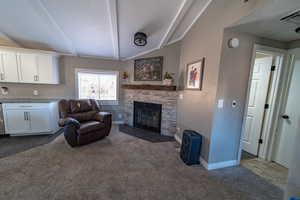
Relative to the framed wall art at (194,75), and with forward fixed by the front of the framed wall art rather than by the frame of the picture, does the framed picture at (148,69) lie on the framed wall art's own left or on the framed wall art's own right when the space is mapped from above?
on the framed wall art's own right

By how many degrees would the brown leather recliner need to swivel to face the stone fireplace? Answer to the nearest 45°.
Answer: approximately 45° to its left

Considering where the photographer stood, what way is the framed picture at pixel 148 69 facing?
facing the viewer and to the left of the viewer

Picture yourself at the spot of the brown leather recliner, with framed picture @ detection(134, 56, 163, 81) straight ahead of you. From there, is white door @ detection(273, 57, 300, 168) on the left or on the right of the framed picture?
right

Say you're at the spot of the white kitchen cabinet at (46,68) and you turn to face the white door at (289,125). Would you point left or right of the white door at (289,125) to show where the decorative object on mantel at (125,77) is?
left

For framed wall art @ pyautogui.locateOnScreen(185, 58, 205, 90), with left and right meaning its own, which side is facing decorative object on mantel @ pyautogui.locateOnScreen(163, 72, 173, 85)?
right

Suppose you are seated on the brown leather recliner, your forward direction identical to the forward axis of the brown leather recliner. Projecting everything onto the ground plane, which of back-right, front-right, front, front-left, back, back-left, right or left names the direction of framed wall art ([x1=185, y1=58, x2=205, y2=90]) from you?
front

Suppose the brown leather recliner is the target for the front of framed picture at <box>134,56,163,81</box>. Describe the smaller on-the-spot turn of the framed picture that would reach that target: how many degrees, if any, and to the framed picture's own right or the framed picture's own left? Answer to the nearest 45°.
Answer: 0° — it already faces it

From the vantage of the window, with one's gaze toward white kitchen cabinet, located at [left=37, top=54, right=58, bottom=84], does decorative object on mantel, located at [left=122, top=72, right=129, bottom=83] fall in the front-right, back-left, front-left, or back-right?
back-left

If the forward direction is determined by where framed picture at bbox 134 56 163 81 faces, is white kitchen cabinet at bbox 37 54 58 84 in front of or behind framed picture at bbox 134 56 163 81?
in front
